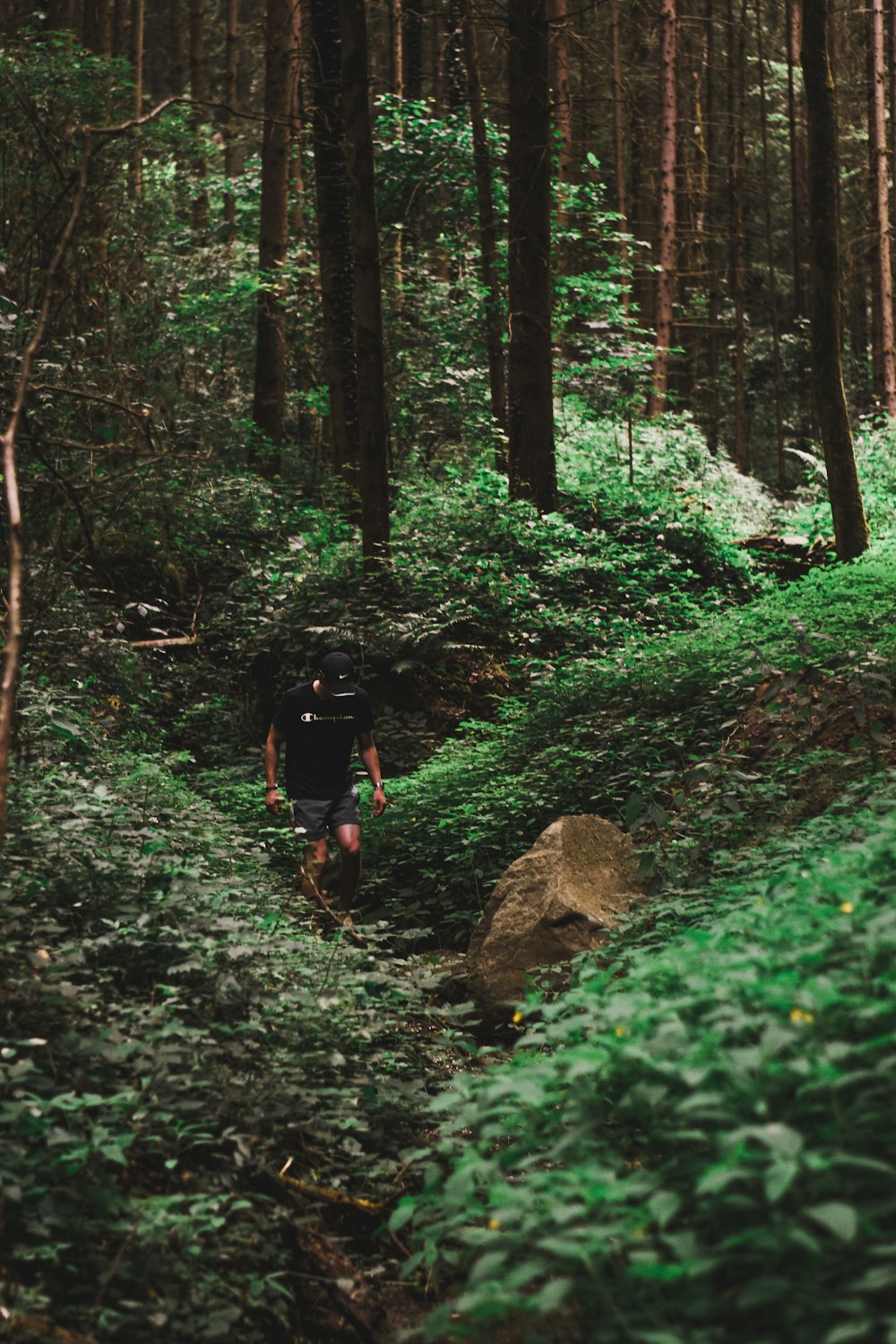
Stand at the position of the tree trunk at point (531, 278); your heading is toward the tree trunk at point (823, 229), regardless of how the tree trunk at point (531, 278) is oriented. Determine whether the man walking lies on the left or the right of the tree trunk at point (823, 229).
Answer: right

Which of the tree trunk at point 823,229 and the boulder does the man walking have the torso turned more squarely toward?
the boulder

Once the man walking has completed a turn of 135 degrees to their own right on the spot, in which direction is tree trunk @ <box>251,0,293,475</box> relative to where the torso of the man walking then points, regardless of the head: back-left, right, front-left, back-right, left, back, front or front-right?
front-right

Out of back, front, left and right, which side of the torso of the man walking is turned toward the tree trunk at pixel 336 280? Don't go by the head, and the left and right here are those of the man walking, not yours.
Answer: back

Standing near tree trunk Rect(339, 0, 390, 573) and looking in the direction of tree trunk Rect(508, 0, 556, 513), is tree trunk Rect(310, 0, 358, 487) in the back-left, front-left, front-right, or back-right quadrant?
front-left

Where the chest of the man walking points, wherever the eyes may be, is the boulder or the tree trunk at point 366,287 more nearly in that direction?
the boulder

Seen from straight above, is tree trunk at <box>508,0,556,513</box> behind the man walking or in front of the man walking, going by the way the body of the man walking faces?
behind

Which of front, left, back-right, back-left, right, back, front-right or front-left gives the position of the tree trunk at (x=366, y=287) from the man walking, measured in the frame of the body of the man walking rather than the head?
back

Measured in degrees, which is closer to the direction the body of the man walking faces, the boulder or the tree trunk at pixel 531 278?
the boulder

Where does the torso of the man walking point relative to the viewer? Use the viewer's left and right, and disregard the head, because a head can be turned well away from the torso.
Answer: facing the viewer

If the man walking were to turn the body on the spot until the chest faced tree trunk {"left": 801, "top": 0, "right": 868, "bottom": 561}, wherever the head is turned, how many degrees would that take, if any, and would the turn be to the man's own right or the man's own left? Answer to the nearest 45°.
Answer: approximately 135° to the man's own left
